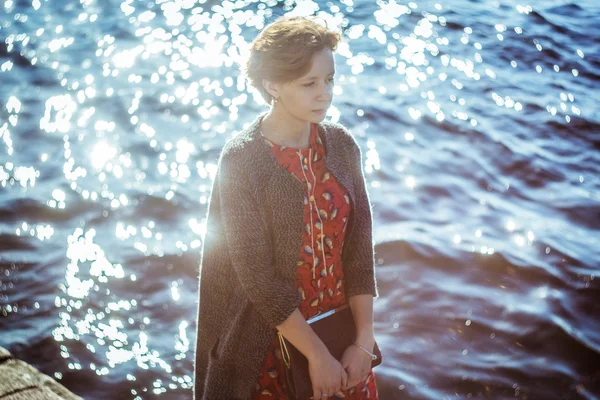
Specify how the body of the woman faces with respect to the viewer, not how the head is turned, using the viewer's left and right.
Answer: facing the viewer and to the right of the viewer

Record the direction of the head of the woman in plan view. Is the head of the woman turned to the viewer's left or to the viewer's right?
to the viewer's right
